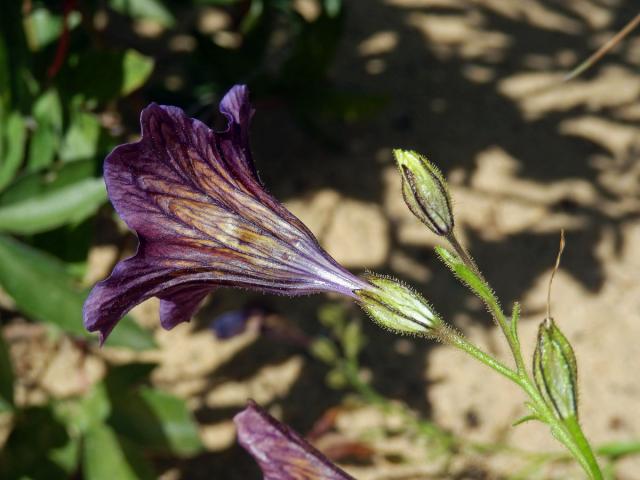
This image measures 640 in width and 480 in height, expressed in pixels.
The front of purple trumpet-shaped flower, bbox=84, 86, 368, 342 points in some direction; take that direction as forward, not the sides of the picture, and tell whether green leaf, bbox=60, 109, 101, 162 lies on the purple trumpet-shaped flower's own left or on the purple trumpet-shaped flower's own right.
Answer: on the purple trumpet-shaped flower's own right

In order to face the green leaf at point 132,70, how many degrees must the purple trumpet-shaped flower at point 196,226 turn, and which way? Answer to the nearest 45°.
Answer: approximately 90° to its right

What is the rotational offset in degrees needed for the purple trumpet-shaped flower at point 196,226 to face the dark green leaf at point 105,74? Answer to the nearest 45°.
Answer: approximately 90° to its right

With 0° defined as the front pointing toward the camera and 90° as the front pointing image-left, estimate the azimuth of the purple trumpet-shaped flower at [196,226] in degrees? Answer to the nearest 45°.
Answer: approximately 90°
